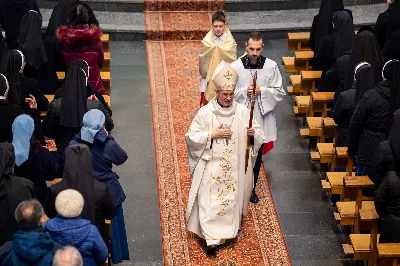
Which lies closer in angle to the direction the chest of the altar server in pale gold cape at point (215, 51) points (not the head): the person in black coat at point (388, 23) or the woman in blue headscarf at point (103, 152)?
the woman in blue headscarf

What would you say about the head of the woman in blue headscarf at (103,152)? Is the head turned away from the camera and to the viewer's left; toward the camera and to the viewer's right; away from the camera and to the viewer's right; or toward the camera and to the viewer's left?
away from the camera and to the viewer's right

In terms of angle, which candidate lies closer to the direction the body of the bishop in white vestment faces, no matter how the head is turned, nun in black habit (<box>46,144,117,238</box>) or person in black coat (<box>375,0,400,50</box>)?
the nun in black habit

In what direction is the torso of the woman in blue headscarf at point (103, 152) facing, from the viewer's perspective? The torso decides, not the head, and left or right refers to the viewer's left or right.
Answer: facing away from the viewer and to the right of the viewer

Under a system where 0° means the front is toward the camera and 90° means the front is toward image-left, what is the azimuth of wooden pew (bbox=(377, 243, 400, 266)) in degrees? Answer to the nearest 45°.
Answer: approximately 180°

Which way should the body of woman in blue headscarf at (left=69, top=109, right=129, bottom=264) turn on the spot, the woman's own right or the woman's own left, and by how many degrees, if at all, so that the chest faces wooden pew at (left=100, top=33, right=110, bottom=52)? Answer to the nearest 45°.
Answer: approximately 45° to the woman's own left

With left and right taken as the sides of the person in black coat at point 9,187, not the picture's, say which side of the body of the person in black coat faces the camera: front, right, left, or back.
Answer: back

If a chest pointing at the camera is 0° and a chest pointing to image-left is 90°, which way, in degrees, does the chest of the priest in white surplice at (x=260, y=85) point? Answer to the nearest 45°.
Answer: approximately 0°
